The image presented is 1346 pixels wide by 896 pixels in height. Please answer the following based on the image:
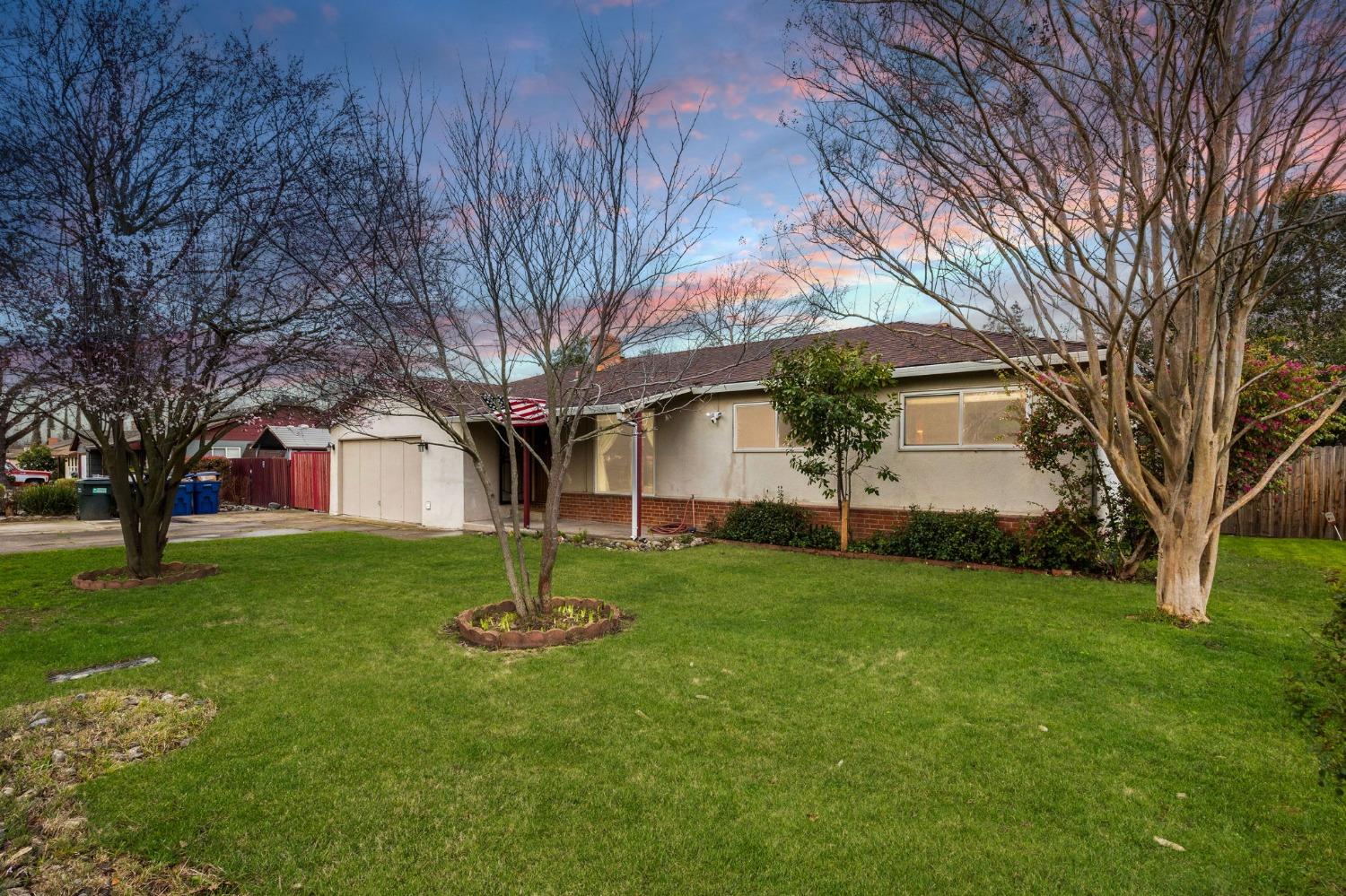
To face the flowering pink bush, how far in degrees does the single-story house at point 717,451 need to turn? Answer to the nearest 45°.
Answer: approximately 90° to its left

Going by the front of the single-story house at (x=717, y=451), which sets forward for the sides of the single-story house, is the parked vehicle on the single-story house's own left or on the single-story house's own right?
on the single-story house's own right

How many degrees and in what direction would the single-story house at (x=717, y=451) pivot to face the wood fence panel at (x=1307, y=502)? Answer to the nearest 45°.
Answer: approximately 135° to its left

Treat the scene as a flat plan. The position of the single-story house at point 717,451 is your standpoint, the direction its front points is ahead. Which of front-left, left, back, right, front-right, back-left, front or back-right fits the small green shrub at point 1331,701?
front-left

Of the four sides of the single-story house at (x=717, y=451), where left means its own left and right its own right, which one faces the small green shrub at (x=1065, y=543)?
left

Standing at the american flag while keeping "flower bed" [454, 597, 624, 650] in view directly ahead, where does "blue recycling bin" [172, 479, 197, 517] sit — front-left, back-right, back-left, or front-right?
back-right

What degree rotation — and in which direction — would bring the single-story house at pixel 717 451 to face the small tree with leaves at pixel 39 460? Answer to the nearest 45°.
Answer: approximately 90° to its right

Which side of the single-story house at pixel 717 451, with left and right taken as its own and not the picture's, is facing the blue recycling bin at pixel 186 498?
right

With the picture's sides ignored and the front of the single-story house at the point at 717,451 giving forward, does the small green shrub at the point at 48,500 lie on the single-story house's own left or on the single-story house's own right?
on the single-story house's own right
